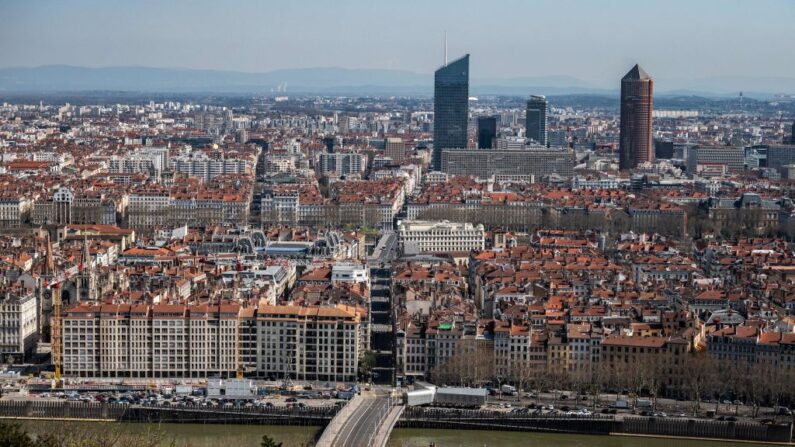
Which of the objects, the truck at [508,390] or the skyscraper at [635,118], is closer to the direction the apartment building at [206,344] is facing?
the truck

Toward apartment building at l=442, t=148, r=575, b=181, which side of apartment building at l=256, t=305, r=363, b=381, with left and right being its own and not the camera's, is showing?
back

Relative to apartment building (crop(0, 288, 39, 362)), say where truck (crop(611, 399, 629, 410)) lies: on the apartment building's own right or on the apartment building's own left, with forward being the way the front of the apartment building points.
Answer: on the apartment building's own left

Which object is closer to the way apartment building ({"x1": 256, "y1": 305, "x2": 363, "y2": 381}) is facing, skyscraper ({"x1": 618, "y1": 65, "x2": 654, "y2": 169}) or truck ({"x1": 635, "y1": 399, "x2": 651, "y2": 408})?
the truck

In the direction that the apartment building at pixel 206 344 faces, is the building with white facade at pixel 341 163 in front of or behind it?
behind

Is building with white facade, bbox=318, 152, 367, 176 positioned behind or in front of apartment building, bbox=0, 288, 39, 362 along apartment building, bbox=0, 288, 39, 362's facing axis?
behind

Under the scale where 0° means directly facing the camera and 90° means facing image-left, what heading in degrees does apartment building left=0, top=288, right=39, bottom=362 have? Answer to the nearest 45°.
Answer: approximately 0°

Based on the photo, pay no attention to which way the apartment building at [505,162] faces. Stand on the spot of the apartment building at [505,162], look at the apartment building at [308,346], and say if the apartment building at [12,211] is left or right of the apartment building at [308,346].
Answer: right

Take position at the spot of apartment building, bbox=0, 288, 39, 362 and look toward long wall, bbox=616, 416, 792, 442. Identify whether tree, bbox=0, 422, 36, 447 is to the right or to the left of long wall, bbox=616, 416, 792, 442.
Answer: right

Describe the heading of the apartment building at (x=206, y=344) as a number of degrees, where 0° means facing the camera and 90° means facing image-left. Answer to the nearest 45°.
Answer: approximately 0°

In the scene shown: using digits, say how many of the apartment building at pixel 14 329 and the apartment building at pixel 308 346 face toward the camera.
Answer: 2
